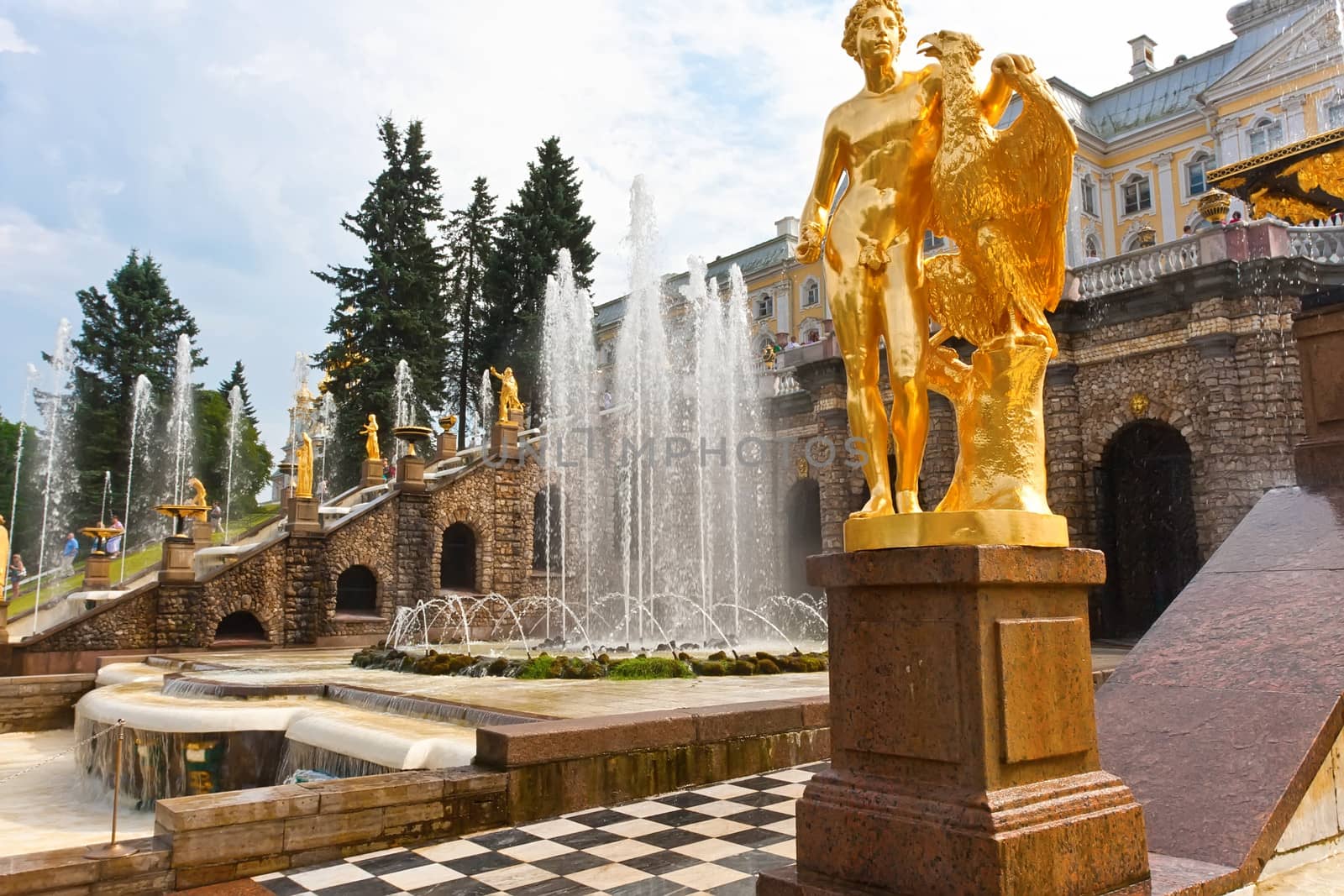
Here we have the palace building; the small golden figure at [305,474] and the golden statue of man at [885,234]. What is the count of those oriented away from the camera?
0

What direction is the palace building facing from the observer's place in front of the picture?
facing the viewer and to the left of the viewer

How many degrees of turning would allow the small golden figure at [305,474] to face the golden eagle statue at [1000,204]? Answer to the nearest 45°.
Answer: approximately 45° to its left

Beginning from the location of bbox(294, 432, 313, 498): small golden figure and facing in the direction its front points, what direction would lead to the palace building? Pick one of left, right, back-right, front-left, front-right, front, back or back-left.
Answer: left

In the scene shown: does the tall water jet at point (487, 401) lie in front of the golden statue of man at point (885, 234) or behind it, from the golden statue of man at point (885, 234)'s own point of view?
behind

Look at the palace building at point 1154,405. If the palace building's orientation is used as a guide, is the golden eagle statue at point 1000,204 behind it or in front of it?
in front

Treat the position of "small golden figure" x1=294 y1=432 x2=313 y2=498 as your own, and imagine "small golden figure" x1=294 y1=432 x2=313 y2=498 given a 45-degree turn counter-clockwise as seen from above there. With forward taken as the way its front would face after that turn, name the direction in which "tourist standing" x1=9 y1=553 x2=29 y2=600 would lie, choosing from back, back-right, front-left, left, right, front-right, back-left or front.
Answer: back-right

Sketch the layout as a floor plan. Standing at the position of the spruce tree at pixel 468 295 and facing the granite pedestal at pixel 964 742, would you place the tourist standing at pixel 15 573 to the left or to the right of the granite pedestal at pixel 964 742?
right

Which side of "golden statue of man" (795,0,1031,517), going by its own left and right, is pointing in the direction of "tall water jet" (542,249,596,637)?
back

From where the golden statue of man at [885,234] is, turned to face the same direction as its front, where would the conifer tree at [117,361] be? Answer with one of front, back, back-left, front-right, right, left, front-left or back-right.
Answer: back-right

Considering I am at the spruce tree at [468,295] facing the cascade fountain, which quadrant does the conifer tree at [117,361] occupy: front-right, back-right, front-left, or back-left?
back-right

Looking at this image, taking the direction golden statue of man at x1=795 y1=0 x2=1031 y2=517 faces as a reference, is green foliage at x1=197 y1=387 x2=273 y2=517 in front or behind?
behind

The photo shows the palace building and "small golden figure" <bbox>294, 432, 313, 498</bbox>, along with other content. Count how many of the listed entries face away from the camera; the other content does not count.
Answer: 0

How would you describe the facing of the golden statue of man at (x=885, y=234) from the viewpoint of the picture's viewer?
facing the viewer
